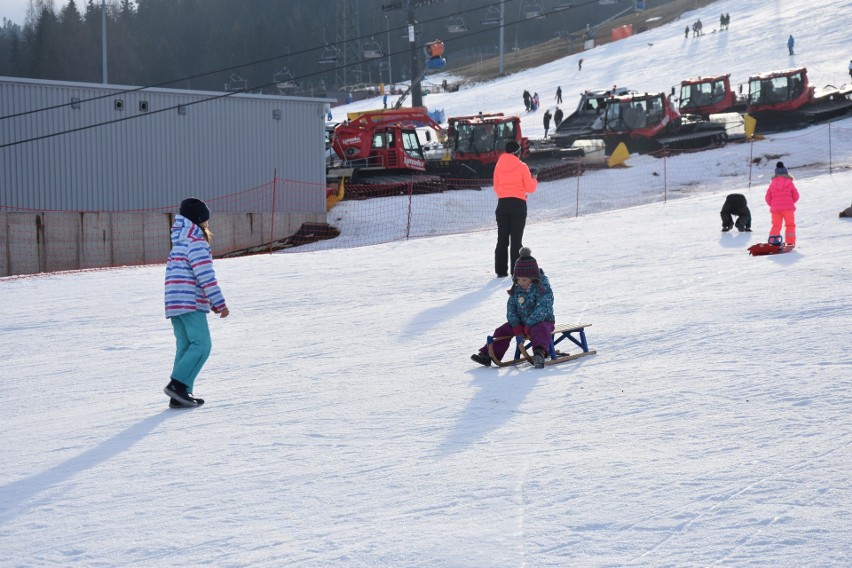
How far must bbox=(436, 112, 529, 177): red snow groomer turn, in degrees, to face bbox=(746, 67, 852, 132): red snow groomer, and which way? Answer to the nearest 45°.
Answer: approximately 180°

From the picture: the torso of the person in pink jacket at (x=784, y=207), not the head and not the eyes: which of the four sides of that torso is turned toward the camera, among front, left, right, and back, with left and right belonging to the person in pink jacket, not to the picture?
back

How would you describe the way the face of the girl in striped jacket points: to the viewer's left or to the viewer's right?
to the viewer's right

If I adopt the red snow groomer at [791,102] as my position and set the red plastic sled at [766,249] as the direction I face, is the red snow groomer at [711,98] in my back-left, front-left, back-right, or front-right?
back-right

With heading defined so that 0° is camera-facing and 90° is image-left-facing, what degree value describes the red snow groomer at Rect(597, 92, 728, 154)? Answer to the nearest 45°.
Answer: approximately 45°

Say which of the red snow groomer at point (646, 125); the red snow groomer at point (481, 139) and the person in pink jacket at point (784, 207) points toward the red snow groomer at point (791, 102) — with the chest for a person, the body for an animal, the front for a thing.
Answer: the person in pink jacket

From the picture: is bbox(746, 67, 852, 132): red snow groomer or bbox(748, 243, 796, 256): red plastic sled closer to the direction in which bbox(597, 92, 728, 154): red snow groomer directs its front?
the red plastic sled

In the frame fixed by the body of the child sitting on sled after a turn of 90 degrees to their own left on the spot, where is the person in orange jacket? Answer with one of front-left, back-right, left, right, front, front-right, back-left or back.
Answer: back-left

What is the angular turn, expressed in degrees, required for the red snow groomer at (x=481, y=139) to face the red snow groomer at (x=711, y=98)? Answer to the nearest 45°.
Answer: approximately 180°

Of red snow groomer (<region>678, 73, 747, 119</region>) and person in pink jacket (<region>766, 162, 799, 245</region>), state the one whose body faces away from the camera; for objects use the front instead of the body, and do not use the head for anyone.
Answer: the person in pink jacket

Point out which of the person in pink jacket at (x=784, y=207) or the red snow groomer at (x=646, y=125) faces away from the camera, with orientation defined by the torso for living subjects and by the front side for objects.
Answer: the person in pink jacket

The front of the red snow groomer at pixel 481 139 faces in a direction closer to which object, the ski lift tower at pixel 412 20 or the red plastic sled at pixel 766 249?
the red plastic sled

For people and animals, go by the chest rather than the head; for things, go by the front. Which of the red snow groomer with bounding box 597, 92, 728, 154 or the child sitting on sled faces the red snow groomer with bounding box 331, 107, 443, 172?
the red snow groomer with bounding box 597, 92, 728, 154
